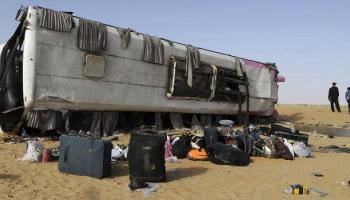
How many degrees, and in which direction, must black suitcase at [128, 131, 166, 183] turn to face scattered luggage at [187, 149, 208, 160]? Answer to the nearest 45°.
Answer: approximately 135° to its left

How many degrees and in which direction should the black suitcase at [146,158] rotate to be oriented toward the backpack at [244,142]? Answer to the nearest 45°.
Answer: approximately 135° to its left

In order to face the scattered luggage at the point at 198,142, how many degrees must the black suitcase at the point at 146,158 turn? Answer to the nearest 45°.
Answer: approximately 135° to its left

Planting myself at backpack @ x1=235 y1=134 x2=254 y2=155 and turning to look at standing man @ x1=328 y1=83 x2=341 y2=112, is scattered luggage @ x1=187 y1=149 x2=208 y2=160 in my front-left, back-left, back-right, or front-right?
back-left

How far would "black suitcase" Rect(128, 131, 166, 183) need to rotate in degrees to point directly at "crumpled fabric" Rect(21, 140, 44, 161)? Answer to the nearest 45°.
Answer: approximately 135° to its right

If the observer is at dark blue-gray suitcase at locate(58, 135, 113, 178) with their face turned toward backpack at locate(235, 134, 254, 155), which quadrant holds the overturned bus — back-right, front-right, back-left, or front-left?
front-left

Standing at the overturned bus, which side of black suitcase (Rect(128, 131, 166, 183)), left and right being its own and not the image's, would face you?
back

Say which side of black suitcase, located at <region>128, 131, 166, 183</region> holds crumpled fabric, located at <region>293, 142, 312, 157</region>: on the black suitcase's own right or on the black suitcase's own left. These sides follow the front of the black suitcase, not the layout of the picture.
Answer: on the black suitcase's own left

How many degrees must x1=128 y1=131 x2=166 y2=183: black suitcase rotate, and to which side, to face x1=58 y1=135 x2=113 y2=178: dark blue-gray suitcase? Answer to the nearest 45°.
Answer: approximately 90° to its right

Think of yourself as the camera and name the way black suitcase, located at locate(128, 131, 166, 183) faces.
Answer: facing the viewer
